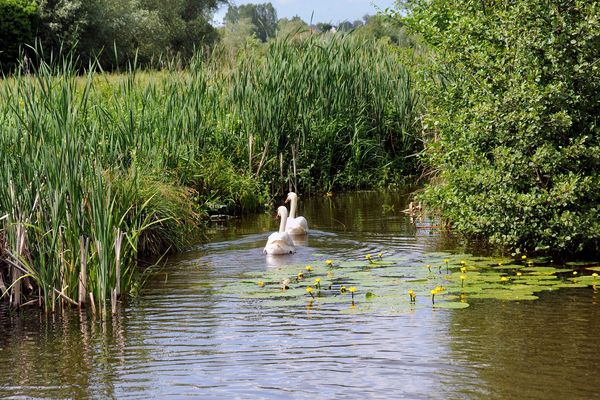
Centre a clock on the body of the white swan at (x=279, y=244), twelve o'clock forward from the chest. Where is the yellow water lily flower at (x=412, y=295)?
The yellow water lily flower is roughly at 5 o'clock from the white swan.

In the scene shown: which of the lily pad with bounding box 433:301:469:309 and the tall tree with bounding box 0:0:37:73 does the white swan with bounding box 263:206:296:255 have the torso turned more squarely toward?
the tall tree

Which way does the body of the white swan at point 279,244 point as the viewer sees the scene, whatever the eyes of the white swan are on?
away from the camera

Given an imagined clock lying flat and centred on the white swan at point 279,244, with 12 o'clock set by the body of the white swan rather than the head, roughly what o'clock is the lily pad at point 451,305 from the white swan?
The lily pad is roughly at 5 o'clock from the white swan.

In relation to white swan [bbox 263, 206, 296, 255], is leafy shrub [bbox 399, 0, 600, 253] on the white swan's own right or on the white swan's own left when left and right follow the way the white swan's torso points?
on the white swan's own right

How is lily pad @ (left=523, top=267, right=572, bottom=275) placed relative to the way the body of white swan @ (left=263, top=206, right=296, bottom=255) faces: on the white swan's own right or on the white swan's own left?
on the white swan's own right

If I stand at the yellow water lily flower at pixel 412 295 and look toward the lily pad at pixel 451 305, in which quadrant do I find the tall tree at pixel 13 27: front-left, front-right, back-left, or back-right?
back-left

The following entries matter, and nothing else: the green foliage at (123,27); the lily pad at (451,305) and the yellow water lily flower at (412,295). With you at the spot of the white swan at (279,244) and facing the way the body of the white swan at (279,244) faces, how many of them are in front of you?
1
